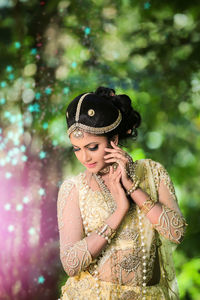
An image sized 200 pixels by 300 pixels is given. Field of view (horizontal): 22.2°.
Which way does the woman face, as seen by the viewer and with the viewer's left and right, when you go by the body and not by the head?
facing the viewer

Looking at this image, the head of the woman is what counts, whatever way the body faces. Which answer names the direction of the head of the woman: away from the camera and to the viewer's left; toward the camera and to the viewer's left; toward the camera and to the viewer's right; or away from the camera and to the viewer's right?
toward the camera and to the viewer's left
